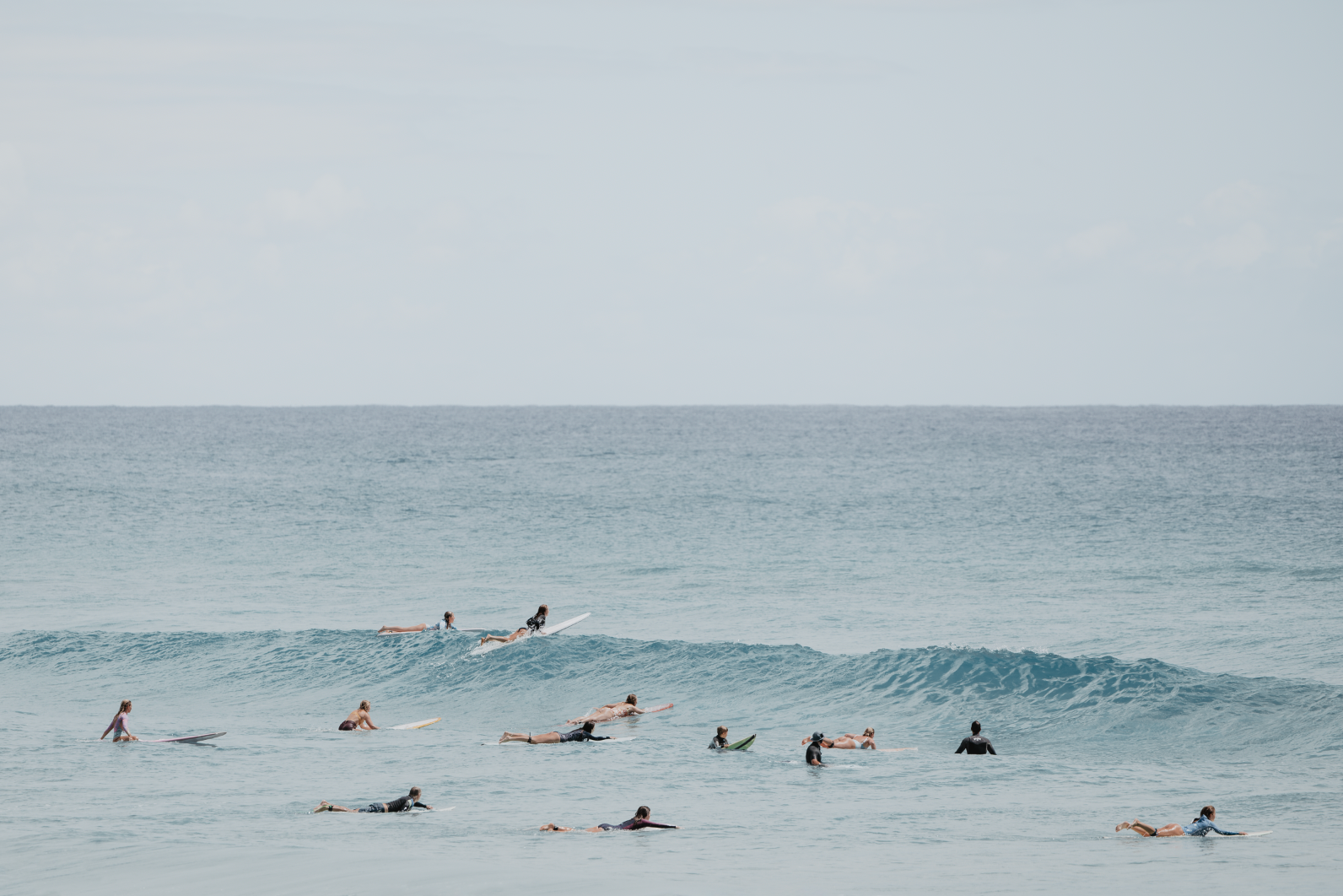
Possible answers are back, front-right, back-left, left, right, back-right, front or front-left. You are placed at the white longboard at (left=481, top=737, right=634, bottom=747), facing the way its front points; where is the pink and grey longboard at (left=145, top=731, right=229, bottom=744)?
back

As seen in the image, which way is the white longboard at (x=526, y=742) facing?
to the viewer's right

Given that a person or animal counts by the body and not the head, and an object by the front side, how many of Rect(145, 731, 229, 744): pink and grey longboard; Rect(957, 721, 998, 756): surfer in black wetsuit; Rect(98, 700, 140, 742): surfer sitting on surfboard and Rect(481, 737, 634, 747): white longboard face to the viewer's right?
3

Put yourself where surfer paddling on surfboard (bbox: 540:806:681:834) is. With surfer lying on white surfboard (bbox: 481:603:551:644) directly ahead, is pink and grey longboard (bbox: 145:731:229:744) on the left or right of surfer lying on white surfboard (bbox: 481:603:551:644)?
left

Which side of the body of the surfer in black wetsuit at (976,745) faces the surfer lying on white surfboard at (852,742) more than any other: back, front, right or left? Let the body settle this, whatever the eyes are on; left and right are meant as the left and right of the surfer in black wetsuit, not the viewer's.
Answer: left

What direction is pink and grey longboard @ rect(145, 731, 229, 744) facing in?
to the viewer's right

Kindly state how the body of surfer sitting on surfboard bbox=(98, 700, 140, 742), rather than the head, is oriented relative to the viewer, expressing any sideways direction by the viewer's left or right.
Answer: facing to the right of the viewer

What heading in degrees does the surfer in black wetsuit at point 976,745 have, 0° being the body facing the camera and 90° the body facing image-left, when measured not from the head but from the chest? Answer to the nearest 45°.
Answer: approximately 180°

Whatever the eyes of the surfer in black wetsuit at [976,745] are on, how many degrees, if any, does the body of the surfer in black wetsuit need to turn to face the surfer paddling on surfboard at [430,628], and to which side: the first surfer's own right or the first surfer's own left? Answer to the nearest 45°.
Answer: approximately 45° to the first surfer's own left

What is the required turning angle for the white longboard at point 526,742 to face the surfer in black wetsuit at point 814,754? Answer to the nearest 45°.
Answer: approximately 45° to its right
